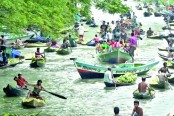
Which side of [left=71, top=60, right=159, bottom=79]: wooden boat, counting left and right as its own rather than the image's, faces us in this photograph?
left

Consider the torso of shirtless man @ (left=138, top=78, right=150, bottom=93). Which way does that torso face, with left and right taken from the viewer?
facing away from the viewer

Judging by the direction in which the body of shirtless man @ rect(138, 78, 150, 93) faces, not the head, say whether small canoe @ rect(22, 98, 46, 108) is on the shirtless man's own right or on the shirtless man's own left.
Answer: on the shirtless man's own left

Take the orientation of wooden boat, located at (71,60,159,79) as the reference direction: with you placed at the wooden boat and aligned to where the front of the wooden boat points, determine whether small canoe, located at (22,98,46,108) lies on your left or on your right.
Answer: on your left

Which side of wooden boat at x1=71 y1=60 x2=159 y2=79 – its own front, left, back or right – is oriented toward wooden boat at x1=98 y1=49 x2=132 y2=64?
right

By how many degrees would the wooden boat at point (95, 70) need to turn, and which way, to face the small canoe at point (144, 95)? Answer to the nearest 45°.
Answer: approximately 135° to its left

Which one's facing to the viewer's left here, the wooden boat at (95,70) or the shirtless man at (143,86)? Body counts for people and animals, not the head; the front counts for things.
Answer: the wooden boat
